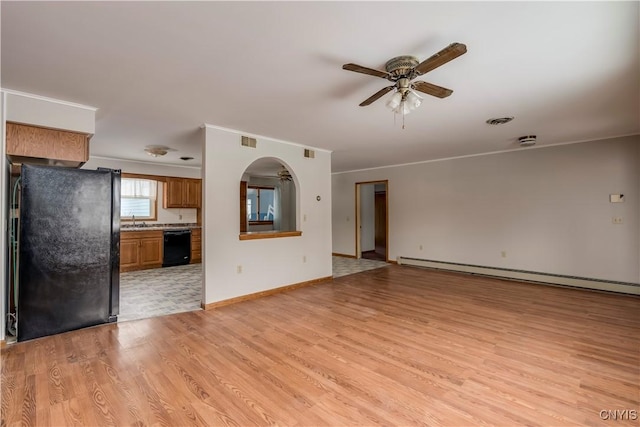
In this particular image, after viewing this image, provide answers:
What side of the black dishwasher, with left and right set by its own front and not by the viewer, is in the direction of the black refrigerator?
front

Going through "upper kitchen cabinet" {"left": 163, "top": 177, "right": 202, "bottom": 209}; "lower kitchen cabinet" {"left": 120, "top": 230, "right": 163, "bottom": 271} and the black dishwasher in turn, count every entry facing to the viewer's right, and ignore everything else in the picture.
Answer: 0

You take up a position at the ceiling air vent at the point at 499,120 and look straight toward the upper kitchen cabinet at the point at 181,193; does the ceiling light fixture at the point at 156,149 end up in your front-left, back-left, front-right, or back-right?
front-left

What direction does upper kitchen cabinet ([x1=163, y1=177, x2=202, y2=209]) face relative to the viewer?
toward the camera

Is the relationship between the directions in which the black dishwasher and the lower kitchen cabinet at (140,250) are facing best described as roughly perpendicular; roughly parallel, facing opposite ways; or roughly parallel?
roughly parallel

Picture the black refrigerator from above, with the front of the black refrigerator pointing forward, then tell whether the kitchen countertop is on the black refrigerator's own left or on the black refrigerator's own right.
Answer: on the black refrigerator's own left

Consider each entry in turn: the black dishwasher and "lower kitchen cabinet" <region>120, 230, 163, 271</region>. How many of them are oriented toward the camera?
2

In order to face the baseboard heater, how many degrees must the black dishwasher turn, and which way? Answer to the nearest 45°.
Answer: approximately 45° to its left

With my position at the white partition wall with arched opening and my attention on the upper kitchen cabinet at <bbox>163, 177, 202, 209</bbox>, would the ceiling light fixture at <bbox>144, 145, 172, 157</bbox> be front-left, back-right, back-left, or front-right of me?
front-left

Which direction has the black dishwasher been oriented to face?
toward the camera

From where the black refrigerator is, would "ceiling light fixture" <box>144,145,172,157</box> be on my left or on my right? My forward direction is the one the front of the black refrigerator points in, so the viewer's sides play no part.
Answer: on my left

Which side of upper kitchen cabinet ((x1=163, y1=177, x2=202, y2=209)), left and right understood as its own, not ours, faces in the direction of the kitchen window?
right
